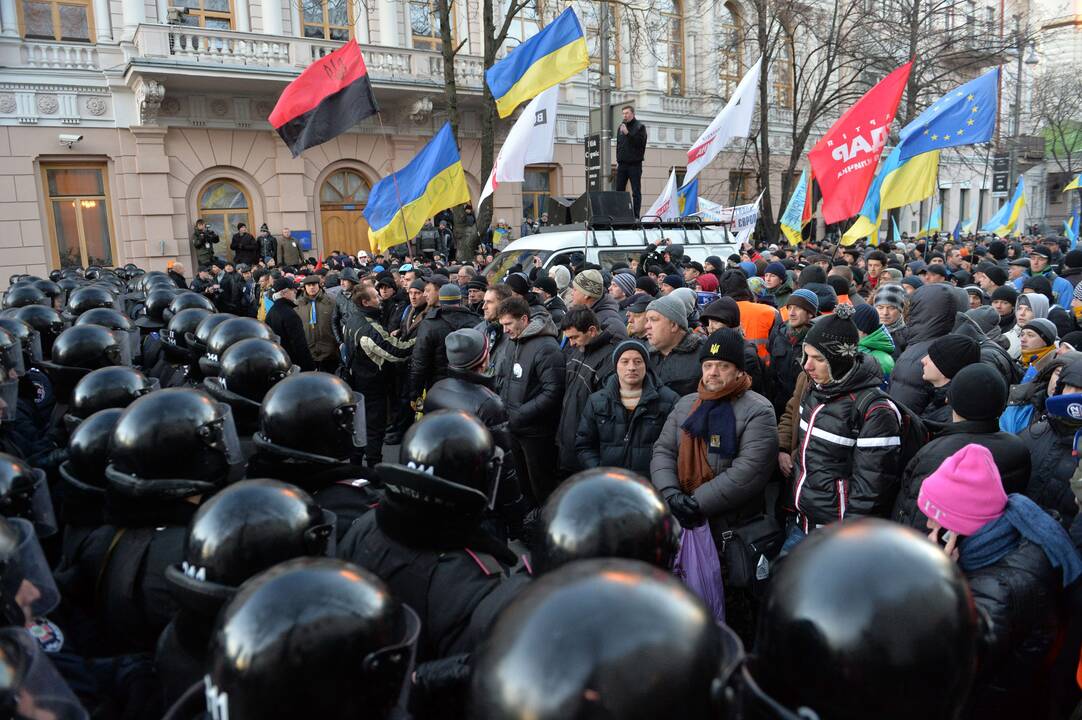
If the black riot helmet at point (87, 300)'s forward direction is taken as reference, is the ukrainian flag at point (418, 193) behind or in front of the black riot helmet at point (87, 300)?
in front

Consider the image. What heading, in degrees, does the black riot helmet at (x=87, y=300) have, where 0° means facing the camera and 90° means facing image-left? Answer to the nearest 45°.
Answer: approximately 270°

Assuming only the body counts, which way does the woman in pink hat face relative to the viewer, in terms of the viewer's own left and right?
facing to the left of the viewer

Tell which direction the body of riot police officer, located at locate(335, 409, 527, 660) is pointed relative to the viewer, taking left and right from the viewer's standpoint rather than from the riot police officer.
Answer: facing away from the viewer and to the right of the viewer

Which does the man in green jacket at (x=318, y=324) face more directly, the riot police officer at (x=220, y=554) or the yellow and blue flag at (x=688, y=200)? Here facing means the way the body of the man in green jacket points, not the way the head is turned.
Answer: the riot police officer

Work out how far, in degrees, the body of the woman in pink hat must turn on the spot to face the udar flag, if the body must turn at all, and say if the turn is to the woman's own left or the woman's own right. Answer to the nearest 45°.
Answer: approximately 90° to the woman's own right

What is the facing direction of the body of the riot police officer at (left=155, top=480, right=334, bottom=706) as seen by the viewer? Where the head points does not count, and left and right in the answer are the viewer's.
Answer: facing away from the viewer and to the right of the viewer

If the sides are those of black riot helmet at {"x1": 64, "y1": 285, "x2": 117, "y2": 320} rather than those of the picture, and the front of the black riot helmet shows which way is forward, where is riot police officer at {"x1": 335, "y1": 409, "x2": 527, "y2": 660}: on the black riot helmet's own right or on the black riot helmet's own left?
on the black riot helmet's own right

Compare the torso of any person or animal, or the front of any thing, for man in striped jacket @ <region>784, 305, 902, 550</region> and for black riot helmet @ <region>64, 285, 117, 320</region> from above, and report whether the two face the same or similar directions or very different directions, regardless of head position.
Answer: very different directions

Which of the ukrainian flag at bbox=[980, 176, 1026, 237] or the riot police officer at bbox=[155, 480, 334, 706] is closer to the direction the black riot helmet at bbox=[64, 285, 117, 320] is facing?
the ukrainian flag

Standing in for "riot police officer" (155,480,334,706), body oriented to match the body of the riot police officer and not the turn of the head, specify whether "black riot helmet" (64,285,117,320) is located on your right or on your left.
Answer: on your left

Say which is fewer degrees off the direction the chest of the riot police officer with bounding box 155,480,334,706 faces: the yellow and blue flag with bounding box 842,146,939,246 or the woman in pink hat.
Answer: the yellow and blue flag

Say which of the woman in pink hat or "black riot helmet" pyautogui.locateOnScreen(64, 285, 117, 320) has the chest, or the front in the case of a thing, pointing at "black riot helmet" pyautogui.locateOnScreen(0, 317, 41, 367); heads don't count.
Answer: the woman in pink hat

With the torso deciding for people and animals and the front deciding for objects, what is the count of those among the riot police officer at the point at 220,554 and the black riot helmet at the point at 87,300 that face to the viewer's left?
0
